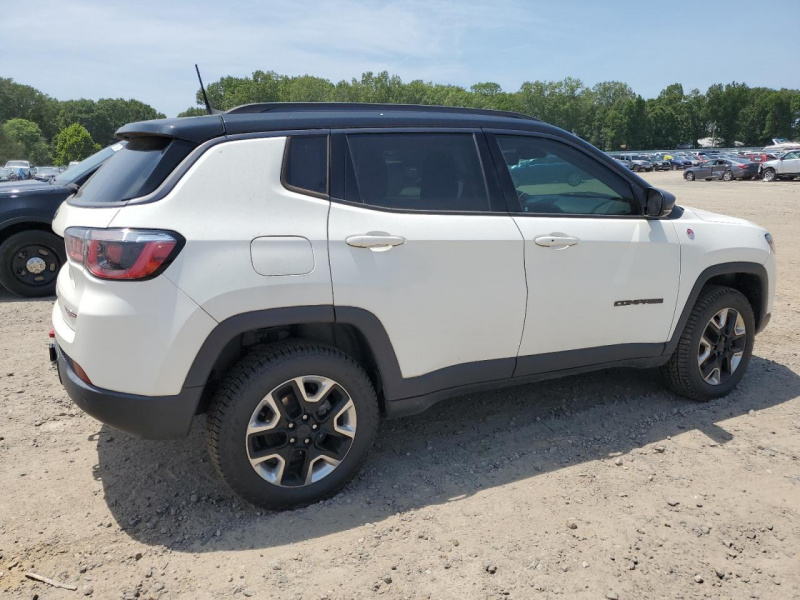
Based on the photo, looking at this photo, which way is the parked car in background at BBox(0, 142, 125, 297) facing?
to the viewer's left

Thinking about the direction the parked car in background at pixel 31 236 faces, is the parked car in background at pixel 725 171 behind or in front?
behind

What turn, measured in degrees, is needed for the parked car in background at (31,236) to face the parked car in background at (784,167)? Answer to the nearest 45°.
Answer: approximately 180°

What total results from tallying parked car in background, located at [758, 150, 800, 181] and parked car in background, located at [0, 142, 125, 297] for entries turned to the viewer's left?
2

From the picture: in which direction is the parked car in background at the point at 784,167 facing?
to the viewer's left

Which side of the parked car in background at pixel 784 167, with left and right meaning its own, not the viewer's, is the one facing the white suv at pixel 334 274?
left

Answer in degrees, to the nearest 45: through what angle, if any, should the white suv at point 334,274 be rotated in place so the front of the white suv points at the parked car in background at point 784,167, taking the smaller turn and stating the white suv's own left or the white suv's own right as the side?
0° — it already faces it

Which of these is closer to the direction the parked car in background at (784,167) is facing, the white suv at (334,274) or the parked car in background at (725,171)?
the parked car in background

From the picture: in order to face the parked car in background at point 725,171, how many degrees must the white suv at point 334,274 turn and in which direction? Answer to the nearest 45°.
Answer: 0° — it already faces it

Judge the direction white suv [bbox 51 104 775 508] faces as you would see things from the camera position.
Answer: facing away from the viewer and to the right of the viewer
